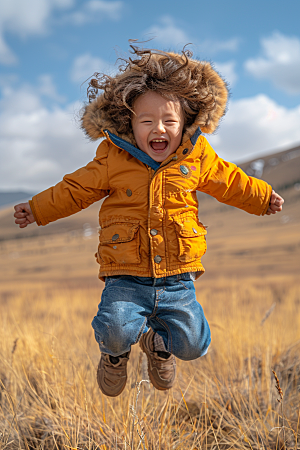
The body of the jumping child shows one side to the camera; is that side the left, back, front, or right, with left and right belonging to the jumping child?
front
